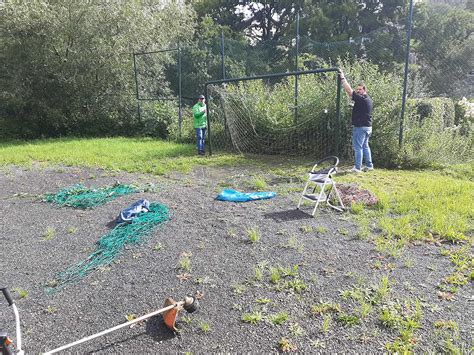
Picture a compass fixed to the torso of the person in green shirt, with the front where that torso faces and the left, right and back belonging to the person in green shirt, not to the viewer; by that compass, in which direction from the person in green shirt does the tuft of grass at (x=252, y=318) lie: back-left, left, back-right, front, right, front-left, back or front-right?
front-right

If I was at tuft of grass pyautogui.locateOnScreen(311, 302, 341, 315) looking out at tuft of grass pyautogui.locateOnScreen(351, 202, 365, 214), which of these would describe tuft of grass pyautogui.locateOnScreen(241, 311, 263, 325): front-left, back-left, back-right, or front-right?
back-left

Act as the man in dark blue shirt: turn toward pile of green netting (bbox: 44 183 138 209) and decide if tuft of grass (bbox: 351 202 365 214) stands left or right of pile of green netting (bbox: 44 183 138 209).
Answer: left

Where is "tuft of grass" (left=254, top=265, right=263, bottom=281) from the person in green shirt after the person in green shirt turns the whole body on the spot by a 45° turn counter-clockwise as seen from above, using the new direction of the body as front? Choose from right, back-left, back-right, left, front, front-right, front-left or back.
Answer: right

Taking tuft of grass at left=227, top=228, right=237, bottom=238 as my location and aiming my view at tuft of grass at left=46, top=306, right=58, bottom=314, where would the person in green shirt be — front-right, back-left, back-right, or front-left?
back-right

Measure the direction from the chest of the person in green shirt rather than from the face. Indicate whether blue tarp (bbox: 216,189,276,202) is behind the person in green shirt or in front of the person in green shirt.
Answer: in front

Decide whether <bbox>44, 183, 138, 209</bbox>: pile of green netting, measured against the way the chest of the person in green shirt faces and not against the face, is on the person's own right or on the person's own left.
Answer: on the person's own right

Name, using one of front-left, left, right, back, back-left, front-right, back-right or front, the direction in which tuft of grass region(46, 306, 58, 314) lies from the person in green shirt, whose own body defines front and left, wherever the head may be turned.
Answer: front-right
